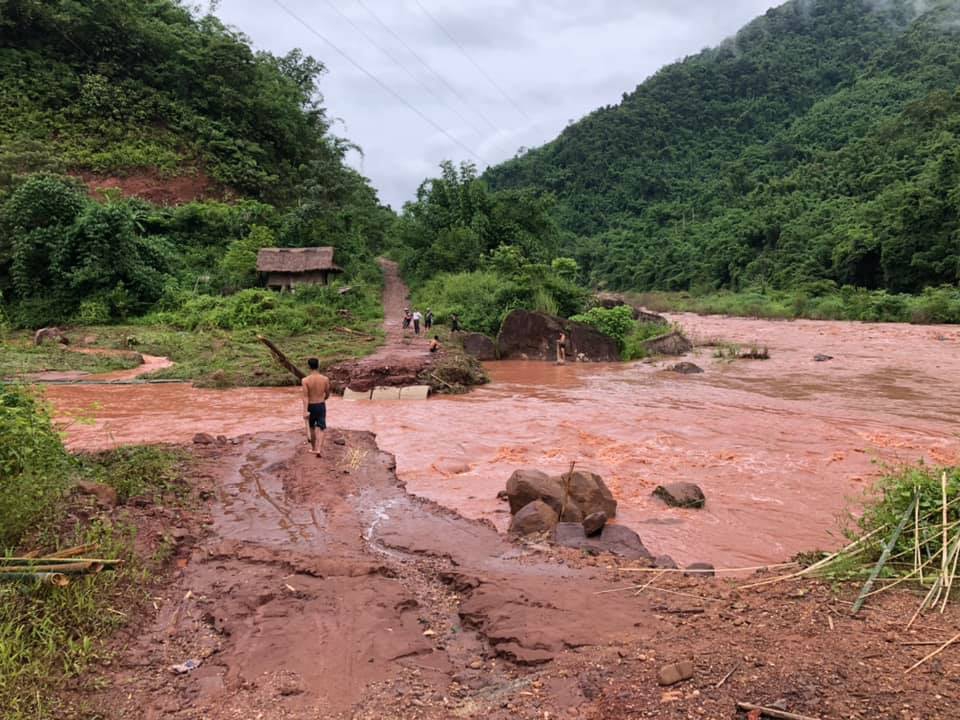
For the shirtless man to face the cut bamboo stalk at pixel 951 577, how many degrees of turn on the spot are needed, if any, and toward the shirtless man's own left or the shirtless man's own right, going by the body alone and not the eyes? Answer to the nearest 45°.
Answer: approximately 135° to the shirtless man's own right

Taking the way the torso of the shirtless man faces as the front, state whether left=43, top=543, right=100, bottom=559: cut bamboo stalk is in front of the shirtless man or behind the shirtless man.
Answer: behind

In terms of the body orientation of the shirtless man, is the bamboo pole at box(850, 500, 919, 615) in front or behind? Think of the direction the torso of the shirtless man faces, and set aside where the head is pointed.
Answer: behind

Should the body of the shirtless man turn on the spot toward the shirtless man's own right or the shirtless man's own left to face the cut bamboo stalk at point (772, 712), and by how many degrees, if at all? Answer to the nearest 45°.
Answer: approximately 180°

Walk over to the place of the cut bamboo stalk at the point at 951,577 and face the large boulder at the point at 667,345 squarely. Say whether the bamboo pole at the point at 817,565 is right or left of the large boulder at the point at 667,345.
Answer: left

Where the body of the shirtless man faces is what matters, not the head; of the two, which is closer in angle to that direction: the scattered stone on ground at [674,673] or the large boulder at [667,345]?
the large boulder

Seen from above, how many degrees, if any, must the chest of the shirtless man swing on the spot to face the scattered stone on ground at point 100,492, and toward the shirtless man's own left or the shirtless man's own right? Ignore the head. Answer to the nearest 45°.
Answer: approximately 135° to the shirtless man's own left

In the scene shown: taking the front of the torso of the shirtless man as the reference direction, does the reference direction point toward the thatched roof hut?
yes

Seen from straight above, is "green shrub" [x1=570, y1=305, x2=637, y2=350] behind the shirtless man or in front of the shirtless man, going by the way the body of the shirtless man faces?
in front

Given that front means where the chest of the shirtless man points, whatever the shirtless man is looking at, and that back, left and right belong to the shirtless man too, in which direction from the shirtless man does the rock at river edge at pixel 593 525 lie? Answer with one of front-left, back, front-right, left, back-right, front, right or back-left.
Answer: back-right

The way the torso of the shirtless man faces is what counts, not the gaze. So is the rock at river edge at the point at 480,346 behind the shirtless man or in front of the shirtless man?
in front

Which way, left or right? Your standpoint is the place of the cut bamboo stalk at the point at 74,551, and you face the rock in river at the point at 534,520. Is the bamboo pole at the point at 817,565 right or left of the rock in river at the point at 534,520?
right

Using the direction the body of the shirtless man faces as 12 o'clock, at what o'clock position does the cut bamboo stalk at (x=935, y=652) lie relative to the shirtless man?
The cut bamboo stalk is roughly at 5 o'clock from the shirtless man.

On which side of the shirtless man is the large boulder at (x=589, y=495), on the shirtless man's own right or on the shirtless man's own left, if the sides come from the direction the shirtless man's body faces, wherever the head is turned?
on the shirtless man's own right

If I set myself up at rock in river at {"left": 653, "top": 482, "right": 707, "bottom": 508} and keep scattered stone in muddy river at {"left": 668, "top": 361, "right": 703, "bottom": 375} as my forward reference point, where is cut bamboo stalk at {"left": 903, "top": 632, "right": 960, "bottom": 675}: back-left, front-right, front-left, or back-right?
back-right

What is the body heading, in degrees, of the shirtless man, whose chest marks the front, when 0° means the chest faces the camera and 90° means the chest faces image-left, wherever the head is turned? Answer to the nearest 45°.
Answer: approximately 180°
